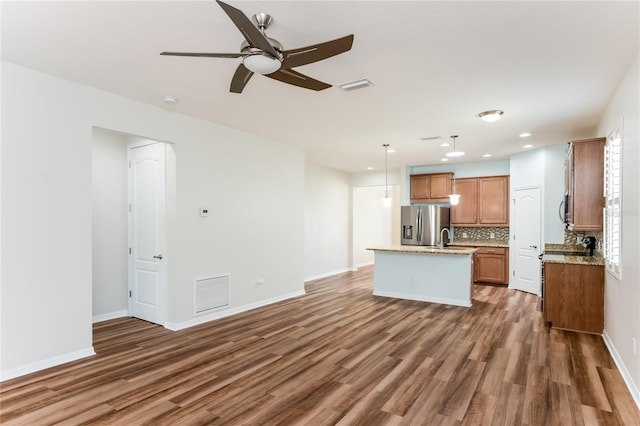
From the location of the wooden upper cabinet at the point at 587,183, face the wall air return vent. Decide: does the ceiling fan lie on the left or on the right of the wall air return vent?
left

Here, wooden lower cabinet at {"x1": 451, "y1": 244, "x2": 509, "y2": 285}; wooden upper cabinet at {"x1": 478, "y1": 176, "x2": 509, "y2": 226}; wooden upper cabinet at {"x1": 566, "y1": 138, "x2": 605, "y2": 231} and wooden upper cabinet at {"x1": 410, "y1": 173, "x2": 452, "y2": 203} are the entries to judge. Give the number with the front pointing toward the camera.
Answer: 3

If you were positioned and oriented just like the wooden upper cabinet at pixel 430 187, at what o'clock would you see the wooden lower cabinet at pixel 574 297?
The wooden lower cabinet is roughly at 11 o'clock from the wooden upper cabinet.

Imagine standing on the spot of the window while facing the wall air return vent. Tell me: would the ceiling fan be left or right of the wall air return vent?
left

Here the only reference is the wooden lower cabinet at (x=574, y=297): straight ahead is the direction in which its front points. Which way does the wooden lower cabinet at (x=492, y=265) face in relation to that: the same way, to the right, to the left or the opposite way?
to the left

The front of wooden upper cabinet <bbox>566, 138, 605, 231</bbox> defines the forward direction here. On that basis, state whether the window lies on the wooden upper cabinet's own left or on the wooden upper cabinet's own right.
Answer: on the wooden upper cabinet's own left

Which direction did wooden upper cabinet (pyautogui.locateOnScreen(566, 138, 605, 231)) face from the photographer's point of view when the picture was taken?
facing to the left of the viewer

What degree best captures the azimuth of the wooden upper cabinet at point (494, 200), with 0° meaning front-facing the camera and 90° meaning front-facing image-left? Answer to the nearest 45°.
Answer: approximately 0°

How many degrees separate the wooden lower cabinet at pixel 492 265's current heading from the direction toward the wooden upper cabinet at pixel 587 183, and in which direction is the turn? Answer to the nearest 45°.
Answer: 0° — it already faces it

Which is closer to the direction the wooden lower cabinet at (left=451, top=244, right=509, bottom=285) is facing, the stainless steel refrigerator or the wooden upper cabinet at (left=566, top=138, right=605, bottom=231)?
the wooden upper cabinet
